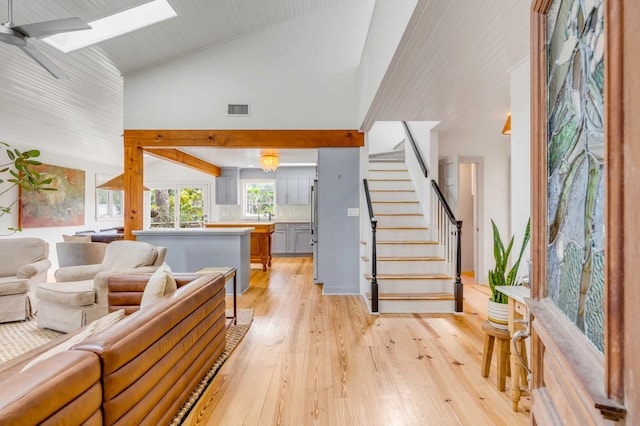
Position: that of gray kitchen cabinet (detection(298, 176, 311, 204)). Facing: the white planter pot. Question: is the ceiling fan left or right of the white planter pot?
right

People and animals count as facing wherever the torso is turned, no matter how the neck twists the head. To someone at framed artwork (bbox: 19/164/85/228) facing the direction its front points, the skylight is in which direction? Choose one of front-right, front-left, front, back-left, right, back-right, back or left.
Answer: front-right

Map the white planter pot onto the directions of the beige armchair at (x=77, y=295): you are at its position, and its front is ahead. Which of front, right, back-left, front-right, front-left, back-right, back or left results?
left

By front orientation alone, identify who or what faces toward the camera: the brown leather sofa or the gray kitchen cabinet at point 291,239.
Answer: the gray kitchen cabinet

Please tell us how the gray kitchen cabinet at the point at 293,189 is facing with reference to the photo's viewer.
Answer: facing the viewer

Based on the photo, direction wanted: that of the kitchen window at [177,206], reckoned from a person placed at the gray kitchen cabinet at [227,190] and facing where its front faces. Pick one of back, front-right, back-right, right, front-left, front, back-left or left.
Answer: back-right

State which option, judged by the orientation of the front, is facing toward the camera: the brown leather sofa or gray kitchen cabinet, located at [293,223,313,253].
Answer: the gray kitchen cabinet

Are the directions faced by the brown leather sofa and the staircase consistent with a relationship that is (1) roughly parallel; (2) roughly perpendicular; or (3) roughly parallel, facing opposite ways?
roughly perpendicular

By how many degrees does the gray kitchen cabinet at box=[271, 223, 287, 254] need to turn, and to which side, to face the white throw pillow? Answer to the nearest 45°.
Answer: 0° — it already faces it

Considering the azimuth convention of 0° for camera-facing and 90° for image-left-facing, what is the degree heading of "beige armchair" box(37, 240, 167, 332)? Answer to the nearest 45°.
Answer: approximately 45°

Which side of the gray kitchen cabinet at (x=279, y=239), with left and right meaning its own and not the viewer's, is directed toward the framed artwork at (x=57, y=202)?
right

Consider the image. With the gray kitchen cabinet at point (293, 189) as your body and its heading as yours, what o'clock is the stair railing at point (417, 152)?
The stair railing is roughly at 11 o'clock from the gray kitchen cabinet.

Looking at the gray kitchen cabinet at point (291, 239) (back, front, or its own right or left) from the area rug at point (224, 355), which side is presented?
front

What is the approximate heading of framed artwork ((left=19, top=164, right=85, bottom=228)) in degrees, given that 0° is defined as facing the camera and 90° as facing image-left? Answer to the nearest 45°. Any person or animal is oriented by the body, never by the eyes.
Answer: approximately 315°

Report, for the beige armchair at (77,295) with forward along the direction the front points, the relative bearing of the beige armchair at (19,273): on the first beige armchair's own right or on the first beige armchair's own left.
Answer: on the first beige armchair's own right

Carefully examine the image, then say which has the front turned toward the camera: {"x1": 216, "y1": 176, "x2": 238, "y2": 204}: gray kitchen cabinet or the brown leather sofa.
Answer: the gray kitchen cabinet

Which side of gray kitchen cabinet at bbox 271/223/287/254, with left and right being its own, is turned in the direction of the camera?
front

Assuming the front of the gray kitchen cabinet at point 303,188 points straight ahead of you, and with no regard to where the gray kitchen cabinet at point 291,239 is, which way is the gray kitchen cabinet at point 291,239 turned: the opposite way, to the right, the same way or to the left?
the same way
